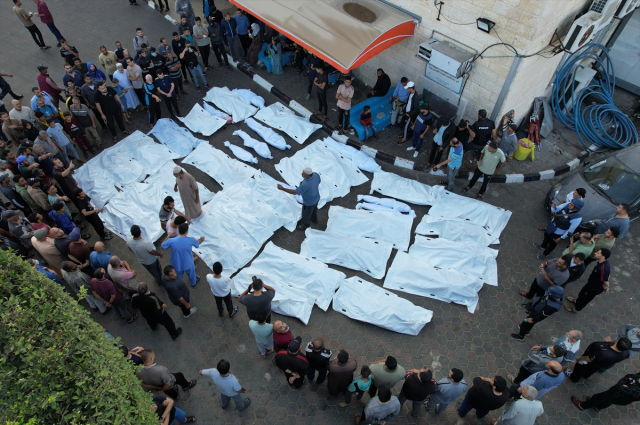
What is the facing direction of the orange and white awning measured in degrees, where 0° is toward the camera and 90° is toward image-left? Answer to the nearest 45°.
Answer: approximately 45°

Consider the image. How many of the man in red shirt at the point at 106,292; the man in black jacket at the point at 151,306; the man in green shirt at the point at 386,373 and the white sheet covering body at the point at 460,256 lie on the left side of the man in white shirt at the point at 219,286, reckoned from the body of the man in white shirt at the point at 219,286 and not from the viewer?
2

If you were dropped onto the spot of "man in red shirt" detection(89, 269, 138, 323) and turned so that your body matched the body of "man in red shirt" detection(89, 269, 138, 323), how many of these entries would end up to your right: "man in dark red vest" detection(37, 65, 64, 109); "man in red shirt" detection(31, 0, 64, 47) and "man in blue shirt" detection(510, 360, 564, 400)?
1

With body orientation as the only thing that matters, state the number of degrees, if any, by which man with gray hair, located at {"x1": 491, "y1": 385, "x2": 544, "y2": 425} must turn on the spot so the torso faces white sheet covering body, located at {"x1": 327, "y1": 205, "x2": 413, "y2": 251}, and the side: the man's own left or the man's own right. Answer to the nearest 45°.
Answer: approximately 45° to the man's own left

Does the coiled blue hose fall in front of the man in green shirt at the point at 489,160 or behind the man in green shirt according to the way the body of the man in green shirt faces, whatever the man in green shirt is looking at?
behind

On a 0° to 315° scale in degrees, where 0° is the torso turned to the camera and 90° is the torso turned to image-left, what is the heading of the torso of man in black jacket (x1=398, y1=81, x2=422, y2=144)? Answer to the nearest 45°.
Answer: approximately 45°

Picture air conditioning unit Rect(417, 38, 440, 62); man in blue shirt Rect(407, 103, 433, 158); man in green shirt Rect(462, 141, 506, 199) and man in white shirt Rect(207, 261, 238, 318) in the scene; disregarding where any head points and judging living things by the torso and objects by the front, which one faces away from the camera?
the man in white shirt

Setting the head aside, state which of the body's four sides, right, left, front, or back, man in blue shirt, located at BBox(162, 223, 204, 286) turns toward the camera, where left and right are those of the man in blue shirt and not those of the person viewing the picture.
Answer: back

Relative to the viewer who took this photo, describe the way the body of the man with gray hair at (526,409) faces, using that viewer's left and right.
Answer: facing away from the viewer and to the left of the viewer

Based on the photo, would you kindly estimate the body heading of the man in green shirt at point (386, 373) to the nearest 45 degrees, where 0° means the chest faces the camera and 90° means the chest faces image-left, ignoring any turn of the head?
approximately 180°

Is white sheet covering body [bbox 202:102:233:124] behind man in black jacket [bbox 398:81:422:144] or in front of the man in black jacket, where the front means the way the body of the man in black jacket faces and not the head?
in front

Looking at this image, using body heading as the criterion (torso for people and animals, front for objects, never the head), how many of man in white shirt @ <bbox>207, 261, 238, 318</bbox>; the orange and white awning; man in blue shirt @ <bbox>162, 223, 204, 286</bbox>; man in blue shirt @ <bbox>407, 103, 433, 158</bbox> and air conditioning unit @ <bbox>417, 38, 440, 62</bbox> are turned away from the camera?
2

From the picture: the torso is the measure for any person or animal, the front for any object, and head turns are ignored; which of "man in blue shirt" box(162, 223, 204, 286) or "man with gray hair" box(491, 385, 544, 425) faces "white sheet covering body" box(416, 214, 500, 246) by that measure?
the man with gray hair

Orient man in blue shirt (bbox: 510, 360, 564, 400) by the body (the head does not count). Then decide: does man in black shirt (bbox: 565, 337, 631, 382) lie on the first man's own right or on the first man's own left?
on the first man's own right
